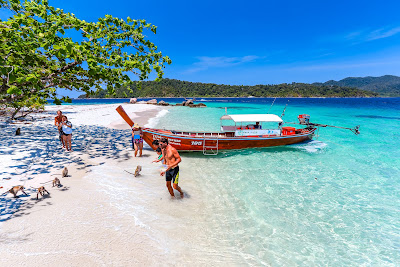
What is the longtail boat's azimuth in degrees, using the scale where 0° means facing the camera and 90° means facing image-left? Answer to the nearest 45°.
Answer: approximately 90°

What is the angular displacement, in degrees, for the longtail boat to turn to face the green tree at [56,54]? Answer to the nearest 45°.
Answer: approximately 45° to its left

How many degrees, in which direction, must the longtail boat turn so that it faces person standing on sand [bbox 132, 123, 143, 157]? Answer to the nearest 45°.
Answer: approximately 45° to its left
